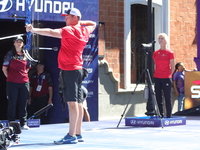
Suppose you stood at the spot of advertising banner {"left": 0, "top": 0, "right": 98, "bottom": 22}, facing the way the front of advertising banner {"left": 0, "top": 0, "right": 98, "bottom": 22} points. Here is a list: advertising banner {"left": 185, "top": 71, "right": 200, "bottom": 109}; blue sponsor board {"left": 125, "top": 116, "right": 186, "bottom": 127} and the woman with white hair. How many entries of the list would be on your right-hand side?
0

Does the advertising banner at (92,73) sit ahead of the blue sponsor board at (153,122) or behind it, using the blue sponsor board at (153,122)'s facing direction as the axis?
behind

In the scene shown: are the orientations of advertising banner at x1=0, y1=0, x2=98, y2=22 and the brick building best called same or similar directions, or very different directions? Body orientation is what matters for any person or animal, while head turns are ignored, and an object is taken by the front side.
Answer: same or similar directions

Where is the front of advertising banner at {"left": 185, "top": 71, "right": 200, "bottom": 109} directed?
toward the camera

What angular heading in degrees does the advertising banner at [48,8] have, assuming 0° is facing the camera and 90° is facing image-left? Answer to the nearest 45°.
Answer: approximately 0°

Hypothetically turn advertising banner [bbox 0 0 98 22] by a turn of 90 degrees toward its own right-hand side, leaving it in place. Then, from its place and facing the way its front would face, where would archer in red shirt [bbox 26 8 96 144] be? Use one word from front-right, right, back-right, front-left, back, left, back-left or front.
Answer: left

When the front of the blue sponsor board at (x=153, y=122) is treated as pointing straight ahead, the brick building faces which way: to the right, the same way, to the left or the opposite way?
the same way

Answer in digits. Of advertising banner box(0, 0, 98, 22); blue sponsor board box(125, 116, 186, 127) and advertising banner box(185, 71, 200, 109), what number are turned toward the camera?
3

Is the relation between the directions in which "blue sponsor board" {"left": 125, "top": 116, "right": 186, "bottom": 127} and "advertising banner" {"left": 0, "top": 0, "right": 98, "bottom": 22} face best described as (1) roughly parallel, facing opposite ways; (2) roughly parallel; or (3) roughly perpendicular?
roughly parallel

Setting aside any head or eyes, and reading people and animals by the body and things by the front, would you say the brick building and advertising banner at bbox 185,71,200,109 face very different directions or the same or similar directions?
same or similar directions

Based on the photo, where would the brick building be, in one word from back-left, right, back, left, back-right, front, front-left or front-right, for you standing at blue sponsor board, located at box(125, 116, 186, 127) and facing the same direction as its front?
back

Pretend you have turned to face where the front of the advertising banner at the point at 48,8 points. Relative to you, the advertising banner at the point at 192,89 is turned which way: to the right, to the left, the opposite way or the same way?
the same way

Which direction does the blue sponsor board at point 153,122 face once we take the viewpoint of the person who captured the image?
facing the viewer

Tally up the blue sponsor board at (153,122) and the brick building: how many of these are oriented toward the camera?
2

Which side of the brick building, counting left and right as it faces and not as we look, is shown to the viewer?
front

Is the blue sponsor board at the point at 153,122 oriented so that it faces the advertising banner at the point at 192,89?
no

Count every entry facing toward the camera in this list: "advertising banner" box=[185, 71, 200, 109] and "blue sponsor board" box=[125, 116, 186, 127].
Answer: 2
